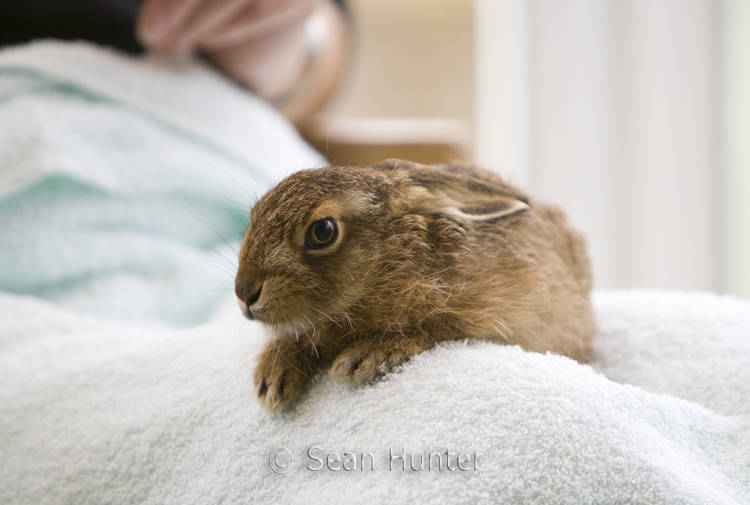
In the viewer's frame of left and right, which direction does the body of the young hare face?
facing the viewer and to the left of the viewer
